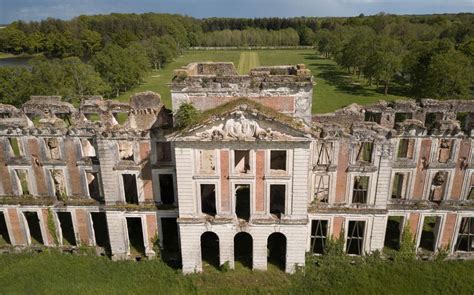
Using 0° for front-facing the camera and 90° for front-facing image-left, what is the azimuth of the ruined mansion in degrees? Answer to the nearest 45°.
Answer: approximately 0°
